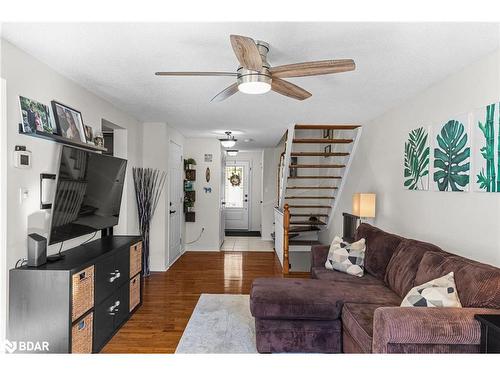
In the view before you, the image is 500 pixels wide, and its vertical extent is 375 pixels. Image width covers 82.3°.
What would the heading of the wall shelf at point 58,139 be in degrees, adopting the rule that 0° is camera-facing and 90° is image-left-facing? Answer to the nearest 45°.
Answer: approximately 315°

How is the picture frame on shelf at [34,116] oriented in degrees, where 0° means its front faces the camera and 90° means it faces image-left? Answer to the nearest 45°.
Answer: approximately 315°

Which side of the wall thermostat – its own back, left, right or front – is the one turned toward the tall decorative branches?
left

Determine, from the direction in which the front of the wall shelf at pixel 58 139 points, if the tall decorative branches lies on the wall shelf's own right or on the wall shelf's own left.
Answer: on the wall shelf's own left

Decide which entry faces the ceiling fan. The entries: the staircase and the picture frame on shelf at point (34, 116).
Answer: the picture frame on shelf

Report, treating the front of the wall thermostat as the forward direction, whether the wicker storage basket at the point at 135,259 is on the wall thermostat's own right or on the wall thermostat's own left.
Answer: on the wall thermostat's own left
